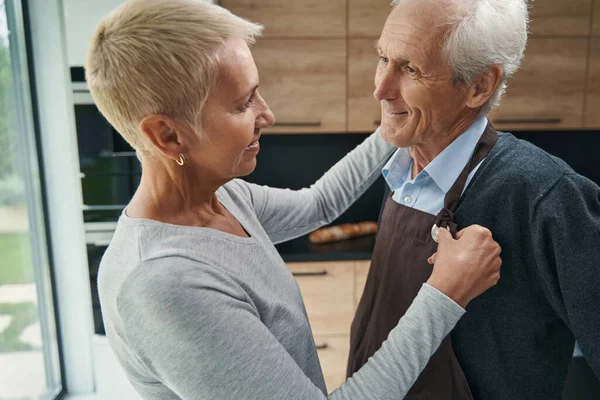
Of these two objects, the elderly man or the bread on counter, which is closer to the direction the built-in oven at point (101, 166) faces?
the elderly man

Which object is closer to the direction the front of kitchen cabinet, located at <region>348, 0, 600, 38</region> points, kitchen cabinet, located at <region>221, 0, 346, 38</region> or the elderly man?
the elderly man

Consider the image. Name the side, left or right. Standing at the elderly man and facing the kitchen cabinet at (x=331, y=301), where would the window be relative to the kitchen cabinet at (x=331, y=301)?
left

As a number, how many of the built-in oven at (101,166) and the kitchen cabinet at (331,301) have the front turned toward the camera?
2

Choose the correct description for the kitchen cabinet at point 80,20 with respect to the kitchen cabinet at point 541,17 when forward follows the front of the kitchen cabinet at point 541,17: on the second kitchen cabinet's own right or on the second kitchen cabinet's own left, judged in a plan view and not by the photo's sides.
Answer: on the second kitchen cabinet's own right

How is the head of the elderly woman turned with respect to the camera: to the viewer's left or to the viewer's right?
to the viewer's right

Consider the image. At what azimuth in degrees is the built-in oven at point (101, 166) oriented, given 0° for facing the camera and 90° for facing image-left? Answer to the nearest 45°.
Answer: approximately 0°

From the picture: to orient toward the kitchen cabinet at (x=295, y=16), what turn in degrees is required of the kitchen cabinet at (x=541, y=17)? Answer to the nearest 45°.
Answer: approximately 90° to its right

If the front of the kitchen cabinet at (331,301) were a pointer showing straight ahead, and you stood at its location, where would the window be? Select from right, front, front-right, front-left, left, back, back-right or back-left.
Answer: right

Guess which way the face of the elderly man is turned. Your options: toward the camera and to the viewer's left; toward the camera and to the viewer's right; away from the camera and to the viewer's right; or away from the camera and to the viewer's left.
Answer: toward the camera and to the viewer's left
